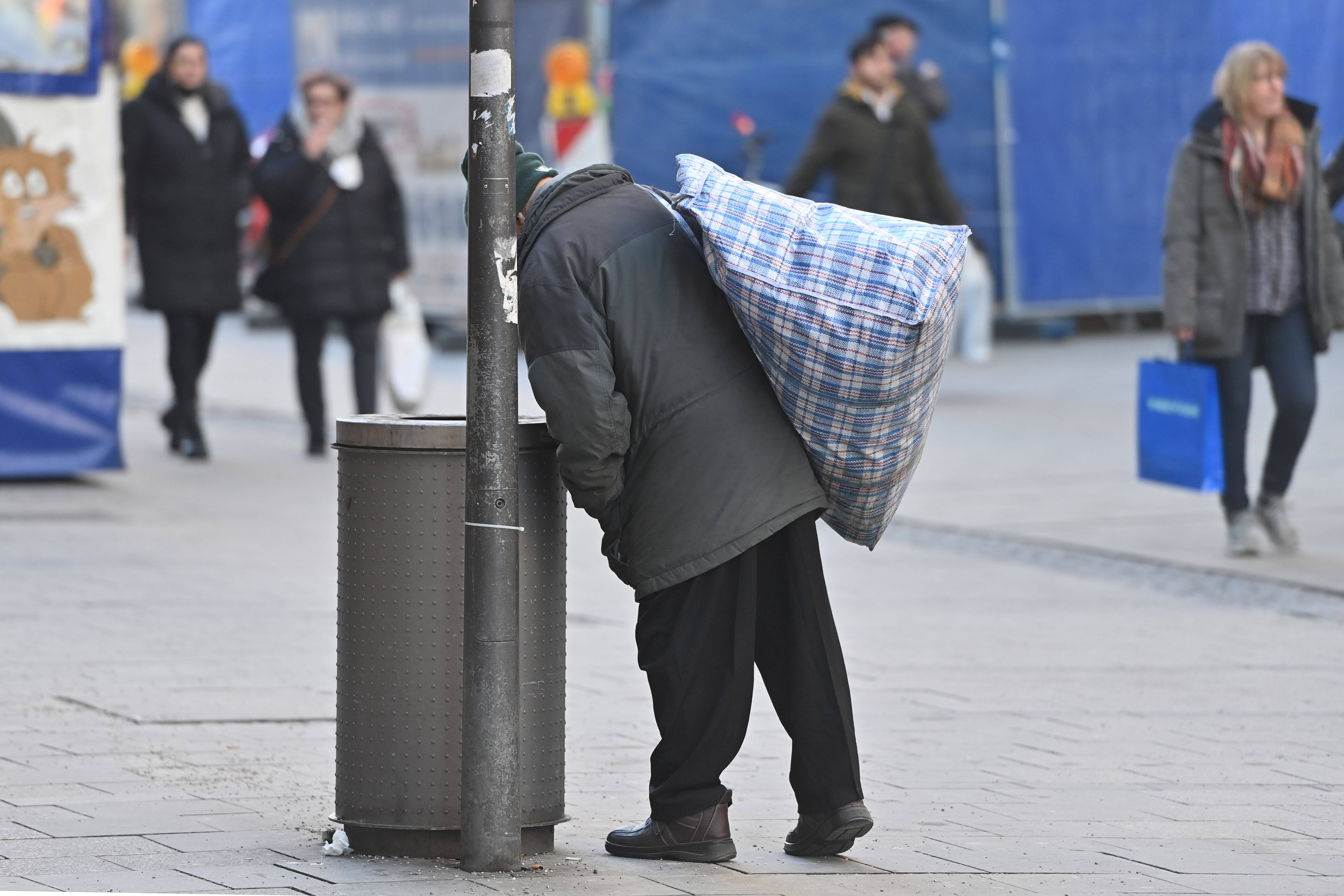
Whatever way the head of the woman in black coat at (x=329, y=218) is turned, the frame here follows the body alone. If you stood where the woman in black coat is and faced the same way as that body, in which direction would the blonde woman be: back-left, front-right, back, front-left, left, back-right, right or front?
front-left

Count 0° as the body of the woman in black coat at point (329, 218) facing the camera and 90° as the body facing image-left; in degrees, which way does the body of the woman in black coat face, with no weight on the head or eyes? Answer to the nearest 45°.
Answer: approximately 0°

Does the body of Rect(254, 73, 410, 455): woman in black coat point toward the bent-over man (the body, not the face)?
yes

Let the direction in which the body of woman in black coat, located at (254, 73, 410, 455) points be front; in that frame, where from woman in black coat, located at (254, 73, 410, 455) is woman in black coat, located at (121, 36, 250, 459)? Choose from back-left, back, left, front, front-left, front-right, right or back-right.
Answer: right

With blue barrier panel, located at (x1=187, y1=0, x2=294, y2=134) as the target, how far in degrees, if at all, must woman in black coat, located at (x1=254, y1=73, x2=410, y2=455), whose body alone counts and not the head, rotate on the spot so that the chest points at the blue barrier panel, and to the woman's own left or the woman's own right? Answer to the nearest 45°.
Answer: approximately 180°

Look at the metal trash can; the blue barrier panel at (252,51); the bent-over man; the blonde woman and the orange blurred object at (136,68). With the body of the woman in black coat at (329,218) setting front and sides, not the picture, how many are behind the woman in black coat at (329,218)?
2

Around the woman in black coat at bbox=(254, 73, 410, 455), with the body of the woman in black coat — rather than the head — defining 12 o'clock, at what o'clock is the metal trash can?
The metal trash can is roughly at 12 o'clock from the woman in black coat.

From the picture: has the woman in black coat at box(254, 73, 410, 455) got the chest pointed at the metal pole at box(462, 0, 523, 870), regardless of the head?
yes

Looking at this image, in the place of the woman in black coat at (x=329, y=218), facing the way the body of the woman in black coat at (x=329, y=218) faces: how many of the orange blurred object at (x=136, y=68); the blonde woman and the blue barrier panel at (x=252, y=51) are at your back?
2

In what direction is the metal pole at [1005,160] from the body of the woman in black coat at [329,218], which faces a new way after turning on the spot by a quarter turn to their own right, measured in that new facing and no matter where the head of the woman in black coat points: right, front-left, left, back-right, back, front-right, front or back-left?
back-right

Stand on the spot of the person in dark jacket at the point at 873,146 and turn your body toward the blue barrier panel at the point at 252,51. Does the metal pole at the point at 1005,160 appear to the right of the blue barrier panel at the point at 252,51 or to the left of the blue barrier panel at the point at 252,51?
right

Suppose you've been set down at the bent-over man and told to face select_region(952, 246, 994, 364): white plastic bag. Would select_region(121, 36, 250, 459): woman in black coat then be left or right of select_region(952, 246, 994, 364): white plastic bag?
left

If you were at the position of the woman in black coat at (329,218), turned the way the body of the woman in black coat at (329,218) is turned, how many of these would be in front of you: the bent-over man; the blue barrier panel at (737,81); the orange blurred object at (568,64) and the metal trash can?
2
